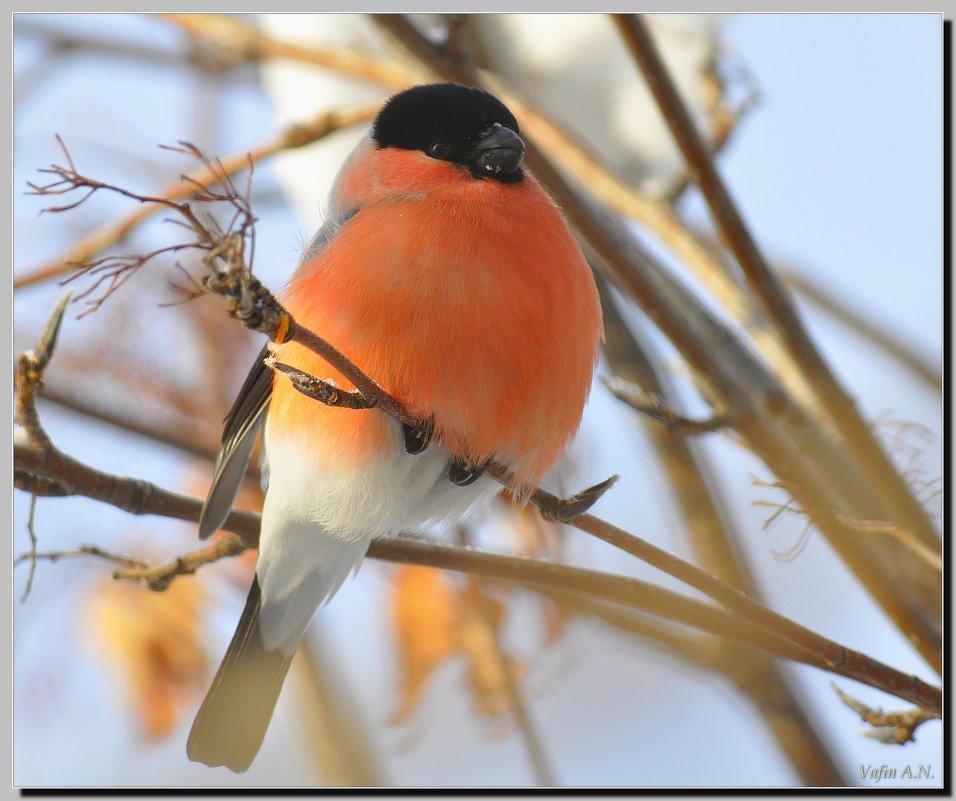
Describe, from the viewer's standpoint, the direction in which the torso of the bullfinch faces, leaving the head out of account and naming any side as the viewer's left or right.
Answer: facing the viewer and to the right of the viewer

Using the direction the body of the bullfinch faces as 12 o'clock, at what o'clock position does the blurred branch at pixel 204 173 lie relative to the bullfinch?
The blurred branch is roughly at 6 o'clock from the bullfinch.

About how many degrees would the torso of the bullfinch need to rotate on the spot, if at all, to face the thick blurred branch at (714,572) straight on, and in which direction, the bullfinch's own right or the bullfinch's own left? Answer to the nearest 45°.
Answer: approximately 90° to the bullfinch's own left
